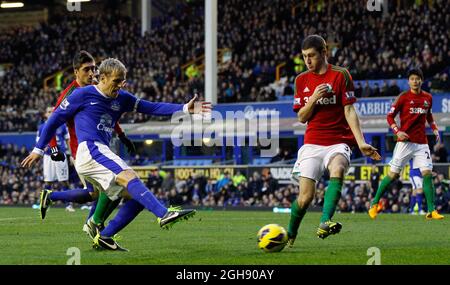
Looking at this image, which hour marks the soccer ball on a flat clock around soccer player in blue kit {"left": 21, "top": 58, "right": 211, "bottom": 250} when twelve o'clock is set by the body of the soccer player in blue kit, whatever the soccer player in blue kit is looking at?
The soccer ball is roughly at 11 o'clock from the soccer player in blue kit.

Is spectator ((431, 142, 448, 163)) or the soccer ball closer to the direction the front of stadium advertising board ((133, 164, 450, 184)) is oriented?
the soccer ball

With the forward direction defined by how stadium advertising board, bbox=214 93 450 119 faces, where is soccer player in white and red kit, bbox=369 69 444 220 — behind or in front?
in front

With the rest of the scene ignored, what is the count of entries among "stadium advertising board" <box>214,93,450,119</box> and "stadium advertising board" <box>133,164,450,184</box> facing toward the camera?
2

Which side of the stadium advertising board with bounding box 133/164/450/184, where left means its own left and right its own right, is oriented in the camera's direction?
front

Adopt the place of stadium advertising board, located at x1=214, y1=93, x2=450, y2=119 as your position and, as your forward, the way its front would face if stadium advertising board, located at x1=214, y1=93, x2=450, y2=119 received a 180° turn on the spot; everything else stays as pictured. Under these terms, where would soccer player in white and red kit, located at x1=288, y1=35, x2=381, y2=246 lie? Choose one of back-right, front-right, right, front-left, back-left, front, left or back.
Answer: back

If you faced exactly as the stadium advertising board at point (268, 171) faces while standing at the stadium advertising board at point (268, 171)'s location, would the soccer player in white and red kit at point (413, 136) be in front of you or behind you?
in front

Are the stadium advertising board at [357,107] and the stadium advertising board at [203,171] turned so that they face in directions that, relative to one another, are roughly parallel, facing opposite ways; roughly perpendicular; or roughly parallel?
roughly parallel

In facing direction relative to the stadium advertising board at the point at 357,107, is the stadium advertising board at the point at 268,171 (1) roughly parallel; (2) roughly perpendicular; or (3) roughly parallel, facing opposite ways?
roughly parallel

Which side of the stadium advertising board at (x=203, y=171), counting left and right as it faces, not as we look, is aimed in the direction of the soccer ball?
front

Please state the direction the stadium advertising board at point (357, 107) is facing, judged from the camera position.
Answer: facing the viewer

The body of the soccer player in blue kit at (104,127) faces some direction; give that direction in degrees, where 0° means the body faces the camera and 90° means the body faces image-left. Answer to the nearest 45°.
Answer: approximately 315°

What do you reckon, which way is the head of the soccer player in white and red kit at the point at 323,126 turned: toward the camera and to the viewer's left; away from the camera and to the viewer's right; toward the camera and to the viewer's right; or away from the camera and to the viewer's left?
toward the camera and to the viewer's left
